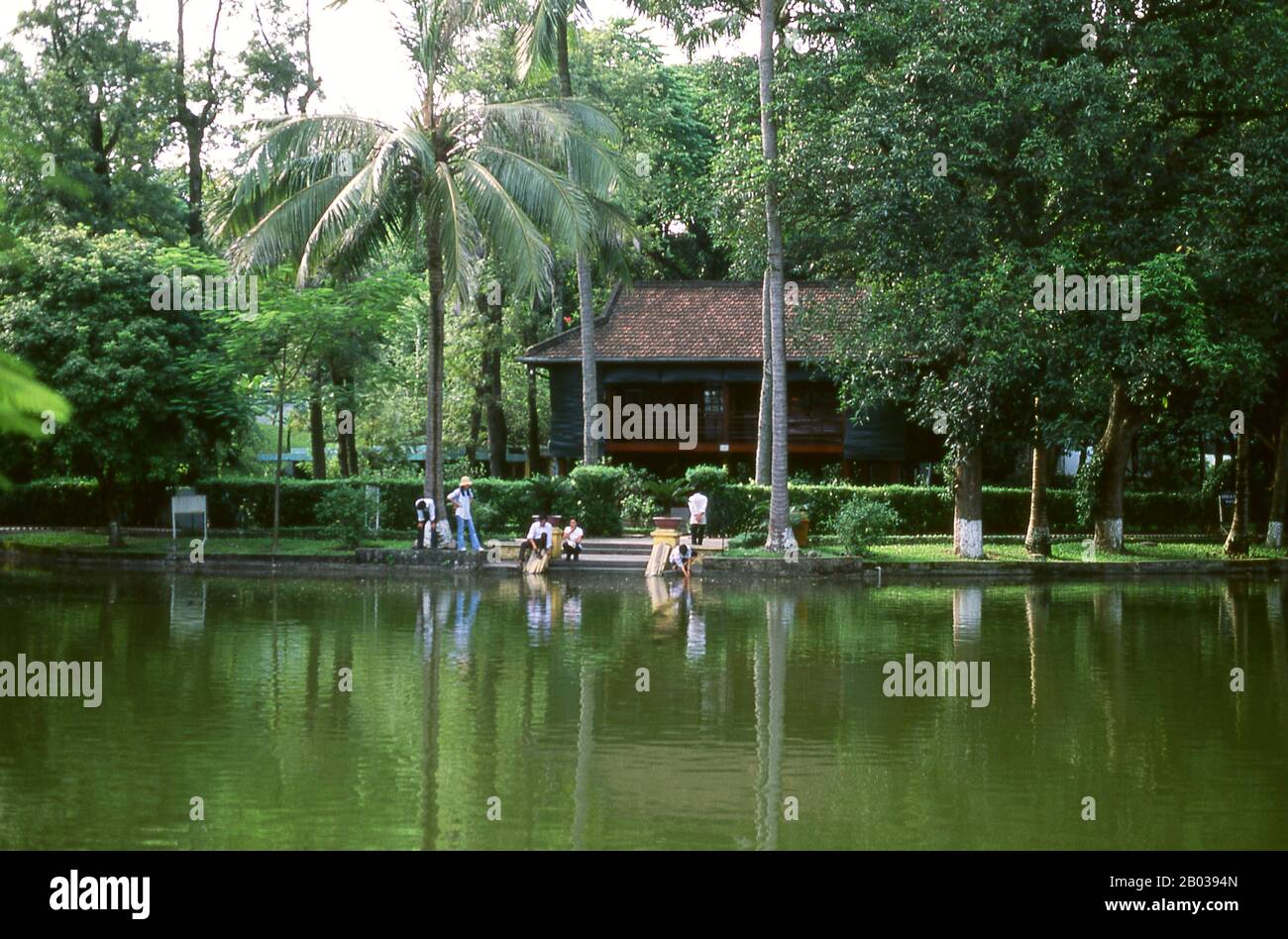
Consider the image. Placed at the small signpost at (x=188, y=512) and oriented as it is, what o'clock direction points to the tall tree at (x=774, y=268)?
The tall tree is roughly at 10 o'clock from the small signpost.

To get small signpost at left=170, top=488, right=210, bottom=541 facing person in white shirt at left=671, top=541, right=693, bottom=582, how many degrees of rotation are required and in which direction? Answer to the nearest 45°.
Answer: approximately 45° to its left

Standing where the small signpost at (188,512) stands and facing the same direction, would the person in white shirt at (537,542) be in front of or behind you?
in front

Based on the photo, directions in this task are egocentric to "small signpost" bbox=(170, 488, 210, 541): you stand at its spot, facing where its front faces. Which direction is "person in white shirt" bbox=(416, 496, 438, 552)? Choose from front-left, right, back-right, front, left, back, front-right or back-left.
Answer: front-left

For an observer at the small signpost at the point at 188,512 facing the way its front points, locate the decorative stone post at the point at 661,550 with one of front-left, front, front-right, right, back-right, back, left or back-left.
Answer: front-left

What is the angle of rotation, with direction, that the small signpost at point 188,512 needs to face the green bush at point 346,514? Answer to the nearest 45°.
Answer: approximately 45° to its left

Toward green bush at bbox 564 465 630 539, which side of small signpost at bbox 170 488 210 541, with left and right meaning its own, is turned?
left

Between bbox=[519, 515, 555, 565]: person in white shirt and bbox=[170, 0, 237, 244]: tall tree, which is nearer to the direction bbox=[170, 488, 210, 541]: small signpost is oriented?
the person in white shirt

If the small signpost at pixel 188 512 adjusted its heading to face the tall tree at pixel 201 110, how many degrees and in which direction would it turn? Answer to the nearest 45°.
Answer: approximately 180°

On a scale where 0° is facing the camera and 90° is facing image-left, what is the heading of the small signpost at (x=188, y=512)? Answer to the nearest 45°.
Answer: approximately 0°
